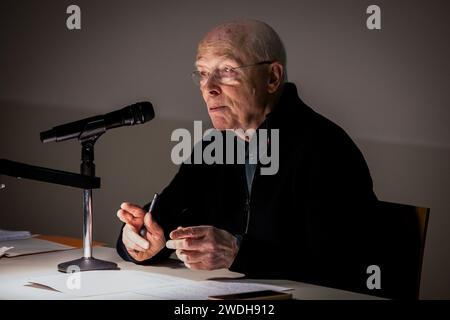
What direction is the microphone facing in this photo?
to the viewer's right

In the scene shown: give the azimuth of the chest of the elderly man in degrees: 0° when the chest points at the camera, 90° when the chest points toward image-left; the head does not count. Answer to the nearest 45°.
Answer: approximately 45°

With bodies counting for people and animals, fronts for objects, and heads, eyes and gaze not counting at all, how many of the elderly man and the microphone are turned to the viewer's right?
1

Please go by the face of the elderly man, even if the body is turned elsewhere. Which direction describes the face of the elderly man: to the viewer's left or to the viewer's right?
to the viewer's left

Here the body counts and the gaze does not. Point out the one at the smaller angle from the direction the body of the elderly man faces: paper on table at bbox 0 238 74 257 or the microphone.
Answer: the microphone

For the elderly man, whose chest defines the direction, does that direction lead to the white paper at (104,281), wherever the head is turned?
yes

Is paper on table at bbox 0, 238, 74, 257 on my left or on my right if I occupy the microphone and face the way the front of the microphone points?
on my left

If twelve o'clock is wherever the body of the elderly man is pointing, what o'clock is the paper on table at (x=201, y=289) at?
The paper on table is roughly at 11 o'clock from the elderly man.
